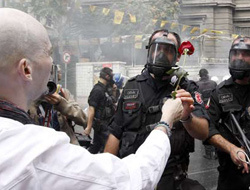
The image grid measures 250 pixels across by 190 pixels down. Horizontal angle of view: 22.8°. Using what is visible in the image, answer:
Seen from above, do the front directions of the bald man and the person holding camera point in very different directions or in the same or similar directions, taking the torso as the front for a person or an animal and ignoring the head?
very different directions

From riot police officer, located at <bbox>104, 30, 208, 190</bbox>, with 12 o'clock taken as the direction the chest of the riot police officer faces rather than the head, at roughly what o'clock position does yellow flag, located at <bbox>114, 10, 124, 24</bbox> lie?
The yellow flag is roughly at 6 o'clock from the riot police officer.

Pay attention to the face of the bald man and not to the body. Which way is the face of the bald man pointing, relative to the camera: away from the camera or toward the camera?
away from the camera
